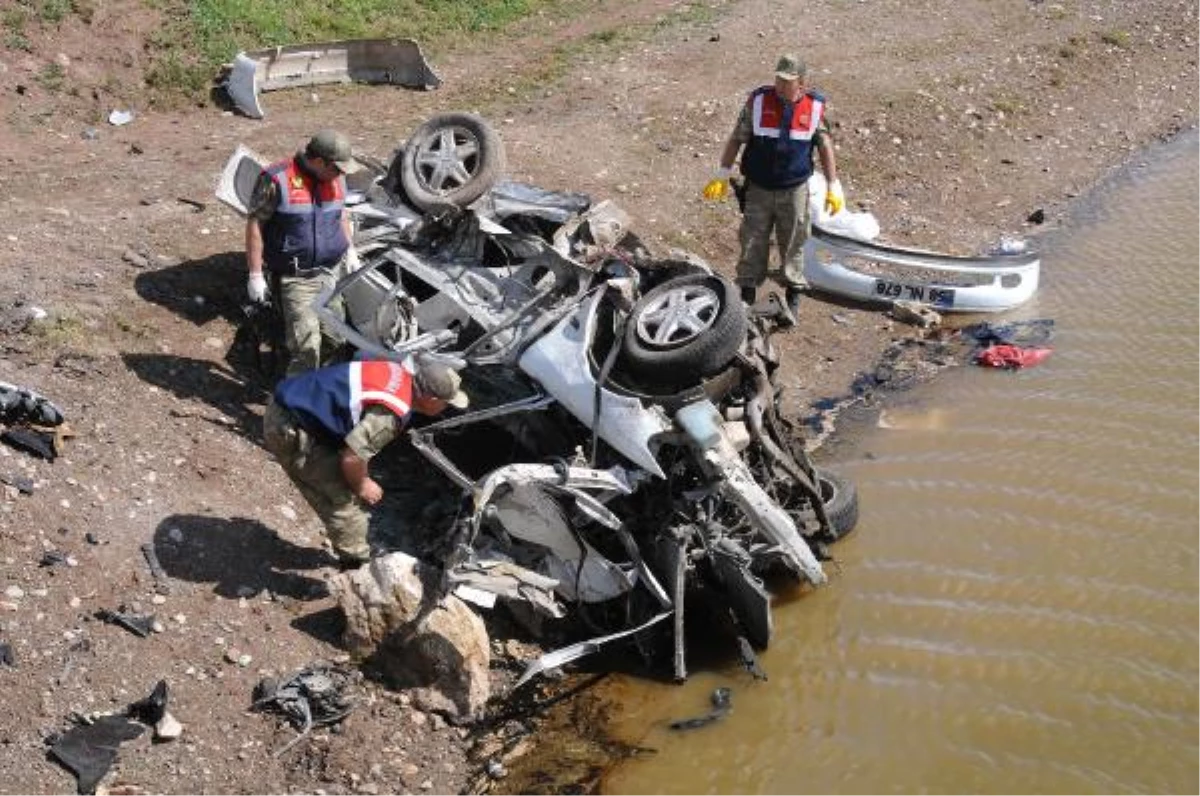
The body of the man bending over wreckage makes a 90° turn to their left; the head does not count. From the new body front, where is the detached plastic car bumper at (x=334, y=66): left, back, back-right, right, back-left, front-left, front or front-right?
front

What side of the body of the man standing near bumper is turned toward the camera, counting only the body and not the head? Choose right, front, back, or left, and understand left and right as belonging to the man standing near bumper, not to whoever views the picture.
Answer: front

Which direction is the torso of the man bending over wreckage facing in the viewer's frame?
to the viewer's right

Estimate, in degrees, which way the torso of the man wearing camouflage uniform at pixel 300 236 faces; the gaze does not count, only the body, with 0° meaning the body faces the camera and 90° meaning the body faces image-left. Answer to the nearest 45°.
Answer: approximately 315°

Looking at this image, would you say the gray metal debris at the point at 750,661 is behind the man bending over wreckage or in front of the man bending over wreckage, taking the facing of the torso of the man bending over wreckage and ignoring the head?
in front

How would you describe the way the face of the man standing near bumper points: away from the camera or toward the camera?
toward the camera

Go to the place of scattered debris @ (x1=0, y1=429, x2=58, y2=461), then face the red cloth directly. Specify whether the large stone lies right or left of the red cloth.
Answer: right

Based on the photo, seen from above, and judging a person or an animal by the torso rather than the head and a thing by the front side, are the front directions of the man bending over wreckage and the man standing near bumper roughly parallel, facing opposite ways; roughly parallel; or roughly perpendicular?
roughly perpendicular

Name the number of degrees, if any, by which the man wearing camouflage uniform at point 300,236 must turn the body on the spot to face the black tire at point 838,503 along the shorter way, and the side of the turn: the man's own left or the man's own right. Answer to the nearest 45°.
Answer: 0° — they already face it

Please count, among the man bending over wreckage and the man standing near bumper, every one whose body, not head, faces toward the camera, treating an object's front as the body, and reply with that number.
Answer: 1

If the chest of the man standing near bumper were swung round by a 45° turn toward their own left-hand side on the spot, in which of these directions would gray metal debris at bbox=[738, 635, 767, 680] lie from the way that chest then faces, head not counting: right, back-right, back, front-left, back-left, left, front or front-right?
front-right

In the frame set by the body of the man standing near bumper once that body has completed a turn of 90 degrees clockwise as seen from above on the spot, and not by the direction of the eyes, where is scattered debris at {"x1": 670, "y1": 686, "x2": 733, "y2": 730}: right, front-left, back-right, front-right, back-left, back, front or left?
left

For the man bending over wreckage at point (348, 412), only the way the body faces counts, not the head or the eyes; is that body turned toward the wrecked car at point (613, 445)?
yes

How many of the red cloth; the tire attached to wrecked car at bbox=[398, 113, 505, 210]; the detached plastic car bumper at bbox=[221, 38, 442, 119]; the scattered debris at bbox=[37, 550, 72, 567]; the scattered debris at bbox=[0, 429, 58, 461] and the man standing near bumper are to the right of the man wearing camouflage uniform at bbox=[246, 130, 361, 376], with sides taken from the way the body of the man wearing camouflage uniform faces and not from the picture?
2

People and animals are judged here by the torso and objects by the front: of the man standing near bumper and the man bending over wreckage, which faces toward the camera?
the man standing near bumper
